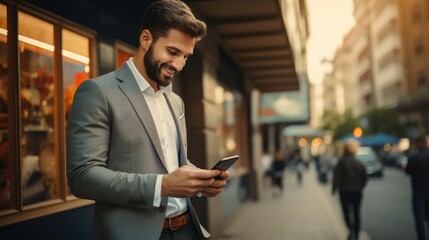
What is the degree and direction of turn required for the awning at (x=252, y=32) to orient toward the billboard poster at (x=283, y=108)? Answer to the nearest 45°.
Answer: approximately 90° to its left

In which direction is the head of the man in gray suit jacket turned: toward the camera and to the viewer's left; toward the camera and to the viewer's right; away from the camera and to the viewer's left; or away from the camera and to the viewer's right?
toward the camera and to the viewer's right

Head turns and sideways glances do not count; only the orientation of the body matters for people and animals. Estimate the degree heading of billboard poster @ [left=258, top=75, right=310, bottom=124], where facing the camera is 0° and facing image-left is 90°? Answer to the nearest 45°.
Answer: approximately 0°

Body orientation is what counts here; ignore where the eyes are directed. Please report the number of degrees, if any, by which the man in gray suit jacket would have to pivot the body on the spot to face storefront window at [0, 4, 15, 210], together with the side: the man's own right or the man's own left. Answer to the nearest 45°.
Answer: approximately 180°

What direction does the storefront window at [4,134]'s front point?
to the viewer's right

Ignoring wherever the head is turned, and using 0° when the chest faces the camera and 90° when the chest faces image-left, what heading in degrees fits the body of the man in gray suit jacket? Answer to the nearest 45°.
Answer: approximately 315°

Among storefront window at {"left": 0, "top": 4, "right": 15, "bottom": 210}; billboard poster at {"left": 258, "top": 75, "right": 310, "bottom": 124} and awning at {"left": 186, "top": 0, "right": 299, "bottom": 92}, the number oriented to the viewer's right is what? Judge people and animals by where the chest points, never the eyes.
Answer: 2

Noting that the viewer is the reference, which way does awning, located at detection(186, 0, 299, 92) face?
facing to the right of the viewer

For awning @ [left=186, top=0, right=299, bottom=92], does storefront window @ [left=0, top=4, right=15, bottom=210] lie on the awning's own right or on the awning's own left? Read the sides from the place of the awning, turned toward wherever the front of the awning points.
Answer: on the awning's own right

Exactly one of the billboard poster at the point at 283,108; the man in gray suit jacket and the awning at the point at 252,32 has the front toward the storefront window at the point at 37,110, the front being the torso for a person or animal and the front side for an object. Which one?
the billboard poster

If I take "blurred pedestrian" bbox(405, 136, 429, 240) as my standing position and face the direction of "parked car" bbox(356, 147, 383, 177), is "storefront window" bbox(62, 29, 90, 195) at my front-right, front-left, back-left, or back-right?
back-left

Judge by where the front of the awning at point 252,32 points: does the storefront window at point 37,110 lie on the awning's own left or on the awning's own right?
on the awning's own right

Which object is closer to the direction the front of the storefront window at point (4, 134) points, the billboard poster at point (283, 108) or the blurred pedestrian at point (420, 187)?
the blurred pedestrian
